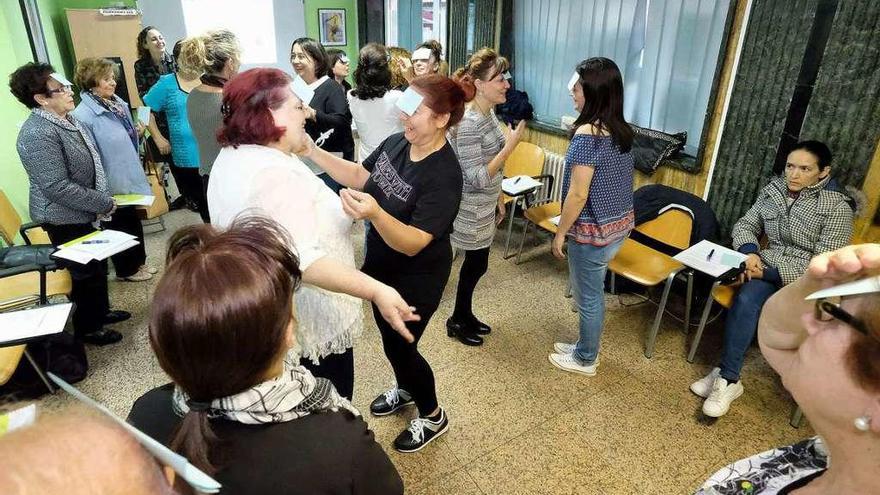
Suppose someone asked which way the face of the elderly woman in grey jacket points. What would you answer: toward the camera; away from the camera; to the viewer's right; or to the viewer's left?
to the viewer's right

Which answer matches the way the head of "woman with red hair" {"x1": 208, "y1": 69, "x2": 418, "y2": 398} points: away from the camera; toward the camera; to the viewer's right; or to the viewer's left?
to the viewer's right

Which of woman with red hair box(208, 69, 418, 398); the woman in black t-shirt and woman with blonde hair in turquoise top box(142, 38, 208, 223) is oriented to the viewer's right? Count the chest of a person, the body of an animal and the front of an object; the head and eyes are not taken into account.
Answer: the woman with red hair

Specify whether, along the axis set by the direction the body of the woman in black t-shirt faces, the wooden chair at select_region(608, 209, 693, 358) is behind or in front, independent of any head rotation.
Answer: behind

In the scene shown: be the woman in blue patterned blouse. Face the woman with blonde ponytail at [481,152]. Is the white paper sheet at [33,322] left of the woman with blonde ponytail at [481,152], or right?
left

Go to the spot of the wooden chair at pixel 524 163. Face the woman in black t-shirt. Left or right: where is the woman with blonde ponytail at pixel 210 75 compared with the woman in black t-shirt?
right

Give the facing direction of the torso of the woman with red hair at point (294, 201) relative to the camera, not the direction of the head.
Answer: to the viewer's right

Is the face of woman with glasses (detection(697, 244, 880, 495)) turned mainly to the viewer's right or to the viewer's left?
to the viewer's left

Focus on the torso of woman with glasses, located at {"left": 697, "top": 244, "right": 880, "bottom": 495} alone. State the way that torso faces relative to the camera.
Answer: to the viewer's left

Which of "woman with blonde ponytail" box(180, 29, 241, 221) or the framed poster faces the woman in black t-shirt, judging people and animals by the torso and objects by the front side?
the framed poster
